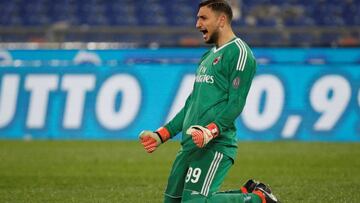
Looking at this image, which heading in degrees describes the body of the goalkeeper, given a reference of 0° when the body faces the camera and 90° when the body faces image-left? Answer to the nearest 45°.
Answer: approximately 45°
